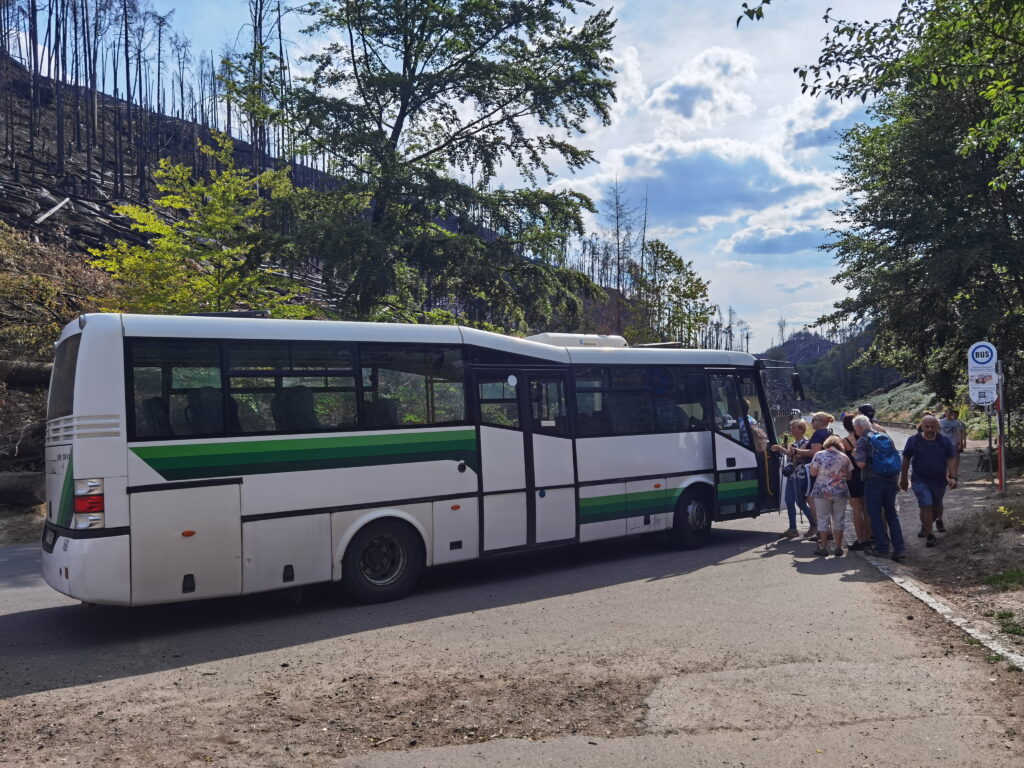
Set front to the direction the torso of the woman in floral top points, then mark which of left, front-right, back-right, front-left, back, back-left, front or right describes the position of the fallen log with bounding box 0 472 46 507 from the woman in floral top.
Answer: left

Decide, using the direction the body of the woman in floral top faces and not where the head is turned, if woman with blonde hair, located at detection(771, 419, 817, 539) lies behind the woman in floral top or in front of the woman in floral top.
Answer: in front

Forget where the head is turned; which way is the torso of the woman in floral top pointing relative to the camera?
away from the camera

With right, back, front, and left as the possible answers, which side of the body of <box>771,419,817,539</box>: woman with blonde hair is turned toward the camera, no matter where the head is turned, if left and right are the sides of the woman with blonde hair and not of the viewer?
left

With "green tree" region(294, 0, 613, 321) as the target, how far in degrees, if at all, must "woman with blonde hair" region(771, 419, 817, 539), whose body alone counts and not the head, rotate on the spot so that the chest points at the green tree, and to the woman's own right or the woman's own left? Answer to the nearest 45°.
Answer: approximately 45° to the woman's own right

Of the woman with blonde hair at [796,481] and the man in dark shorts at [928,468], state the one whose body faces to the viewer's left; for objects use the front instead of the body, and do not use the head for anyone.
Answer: the woman with blonde hair

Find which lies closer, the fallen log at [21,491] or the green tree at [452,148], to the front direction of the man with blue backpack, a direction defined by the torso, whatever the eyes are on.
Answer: the green tree

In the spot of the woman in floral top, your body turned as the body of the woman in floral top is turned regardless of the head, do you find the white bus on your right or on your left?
on your left

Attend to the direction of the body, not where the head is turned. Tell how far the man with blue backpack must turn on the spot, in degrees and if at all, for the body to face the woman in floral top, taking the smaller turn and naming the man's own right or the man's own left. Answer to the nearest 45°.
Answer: approximately 45° to the man's own left

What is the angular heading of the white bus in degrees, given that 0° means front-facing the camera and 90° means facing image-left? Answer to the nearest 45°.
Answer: approximately 225°

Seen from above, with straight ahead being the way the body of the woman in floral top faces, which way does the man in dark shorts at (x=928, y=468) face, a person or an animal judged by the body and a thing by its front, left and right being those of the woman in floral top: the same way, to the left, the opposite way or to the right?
the opposite way

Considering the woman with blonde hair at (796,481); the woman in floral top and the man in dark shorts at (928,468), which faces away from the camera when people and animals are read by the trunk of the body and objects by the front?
the woman in floral top

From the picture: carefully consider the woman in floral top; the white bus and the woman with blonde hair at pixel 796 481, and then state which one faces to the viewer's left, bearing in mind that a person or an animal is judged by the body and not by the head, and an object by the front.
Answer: the woman with blonde hair
